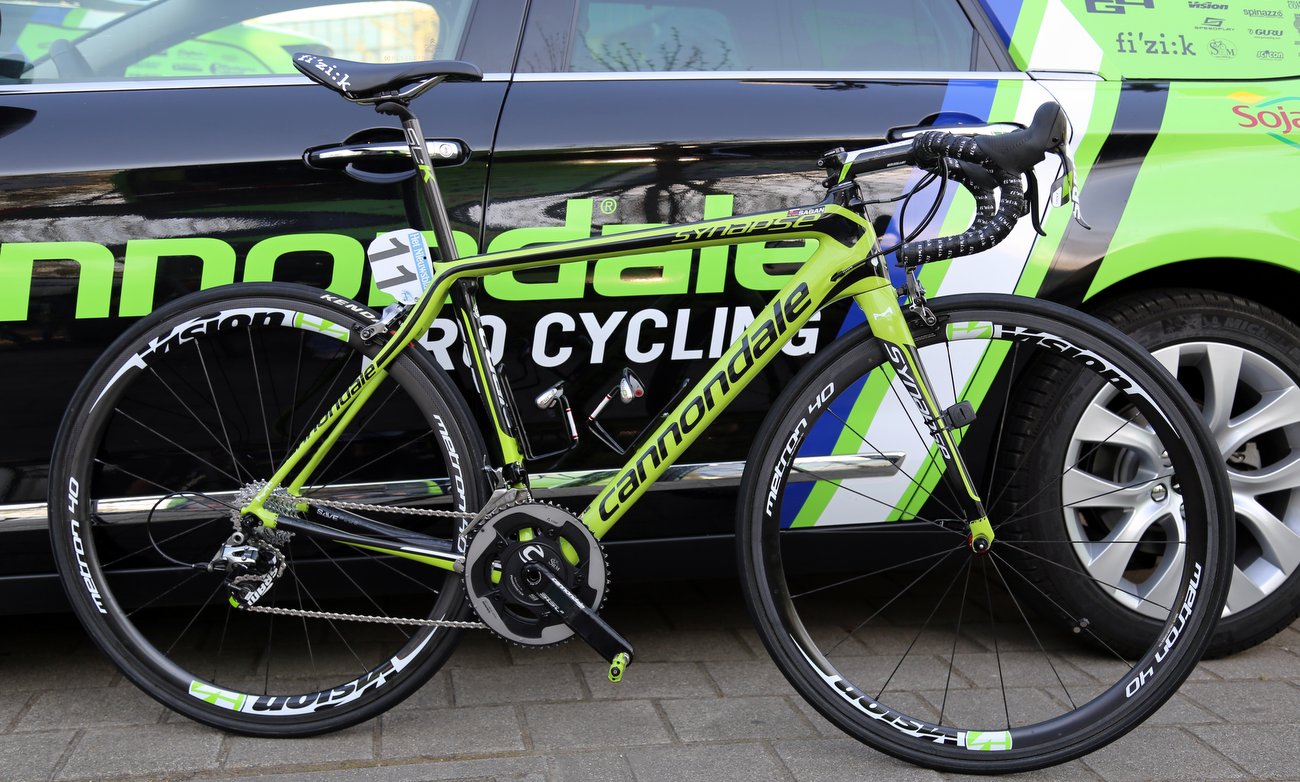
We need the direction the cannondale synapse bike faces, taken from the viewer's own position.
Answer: facing to the right of the viewer

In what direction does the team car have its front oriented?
to the viewer's left

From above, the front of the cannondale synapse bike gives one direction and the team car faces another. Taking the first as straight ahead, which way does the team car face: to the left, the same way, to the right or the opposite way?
the opposite way
